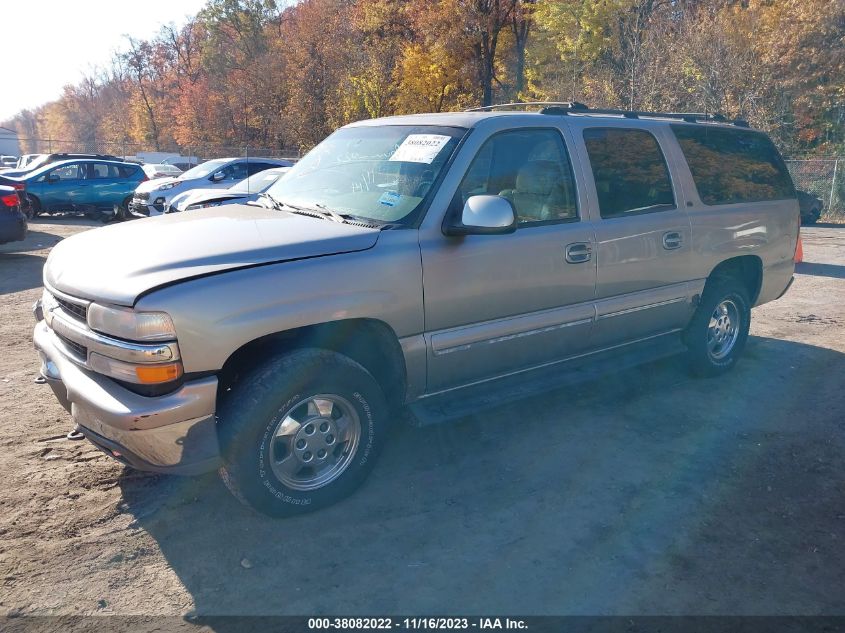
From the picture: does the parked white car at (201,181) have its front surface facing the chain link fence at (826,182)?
no

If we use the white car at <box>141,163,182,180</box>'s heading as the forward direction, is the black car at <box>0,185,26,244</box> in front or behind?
in front

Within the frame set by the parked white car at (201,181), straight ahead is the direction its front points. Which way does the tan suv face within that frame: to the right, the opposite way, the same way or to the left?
the same way

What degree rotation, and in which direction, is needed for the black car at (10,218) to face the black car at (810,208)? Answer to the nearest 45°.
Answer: approximately 135° to its right

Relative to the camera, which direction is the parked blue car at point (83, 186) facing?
to the viewer's left

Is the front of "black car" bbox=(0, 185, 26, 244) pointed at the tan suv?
no

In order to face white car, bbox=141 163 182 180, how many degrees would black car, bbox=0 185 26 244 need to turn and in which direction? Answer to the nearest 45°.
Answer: approximately 45° to its right

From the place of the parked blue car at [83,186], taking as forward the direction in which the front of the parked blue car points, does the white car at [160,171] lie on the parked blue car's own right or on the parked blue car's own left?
on the parked blue car's own right

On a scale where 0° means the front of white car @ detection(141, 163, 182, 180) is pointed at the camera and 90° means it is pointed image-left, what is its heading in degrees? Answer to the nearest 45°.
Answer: approximately 45°

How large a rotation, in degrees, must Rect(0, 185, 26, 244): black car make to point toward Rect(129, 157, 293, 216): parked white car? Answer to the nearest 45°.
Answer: approximately 90° to its right

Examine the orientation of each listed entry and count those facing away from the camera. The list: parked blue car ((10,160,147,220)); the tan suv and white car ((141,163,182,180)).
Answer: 0

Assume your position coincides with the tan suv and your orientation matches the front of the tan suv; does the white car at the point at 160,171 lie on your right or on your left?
on your right

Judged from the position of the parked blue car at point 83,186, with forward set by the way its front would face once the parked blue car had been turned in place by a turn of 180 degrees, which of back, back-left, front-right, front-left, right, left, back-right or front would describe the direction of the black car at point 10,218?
right

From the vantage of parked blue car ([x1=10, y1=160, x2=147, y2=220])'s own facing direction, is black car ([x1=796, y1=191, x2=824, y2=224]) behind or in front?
behind

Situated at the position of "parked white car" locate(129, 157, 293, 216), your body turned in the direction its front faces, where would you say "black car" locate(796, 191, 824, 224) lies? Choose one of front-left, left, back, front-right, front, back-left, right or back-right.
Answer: back-left

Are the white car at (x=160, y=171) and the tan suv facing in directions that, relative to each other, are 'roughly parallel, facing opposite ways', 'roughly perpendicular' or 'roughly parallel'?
roughly parallel

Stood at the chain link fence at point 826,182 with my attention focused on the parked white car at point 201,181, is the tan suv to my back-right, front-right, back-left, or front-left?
front-left

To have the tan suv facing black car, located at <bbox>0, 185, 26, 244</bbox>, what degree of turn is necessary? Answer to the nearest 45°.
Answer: approximately 90° to its right

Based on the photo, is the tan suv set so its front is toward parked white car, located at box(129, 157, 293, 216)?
no
